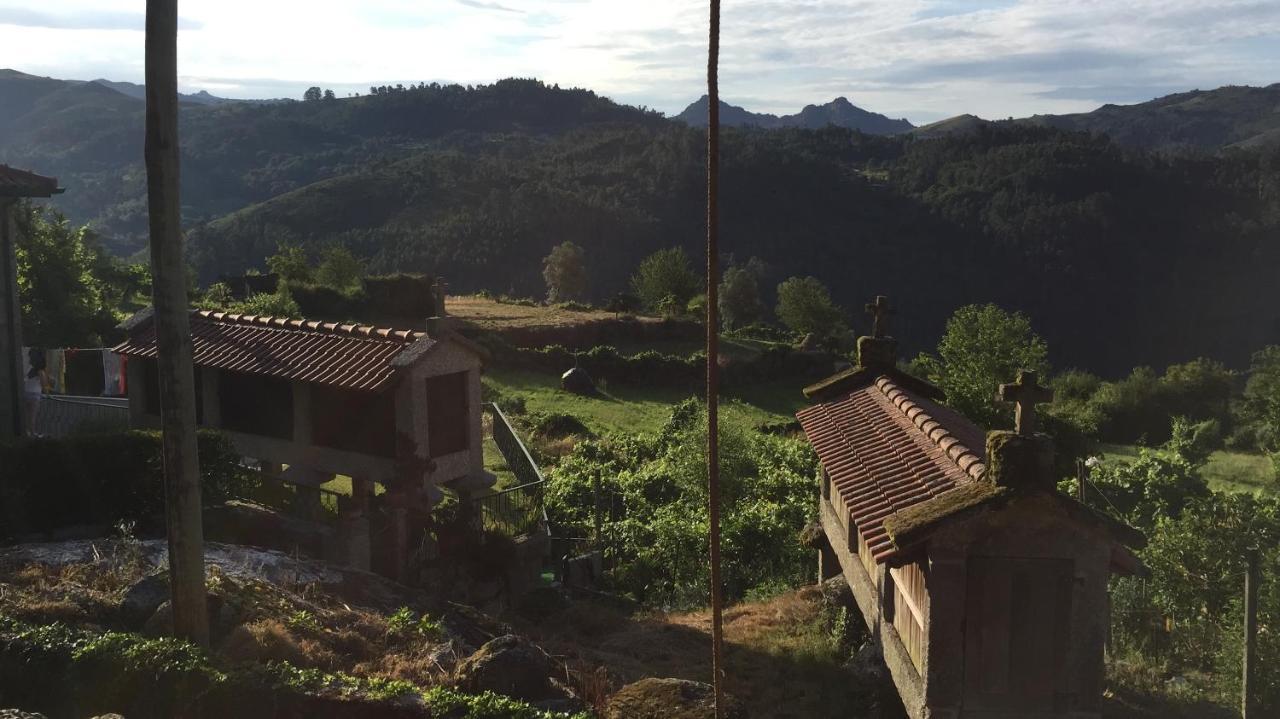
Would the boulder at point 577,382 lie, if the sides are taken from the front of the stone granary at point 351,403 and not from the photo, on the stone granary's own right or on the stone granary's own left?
on the stone granary's own left

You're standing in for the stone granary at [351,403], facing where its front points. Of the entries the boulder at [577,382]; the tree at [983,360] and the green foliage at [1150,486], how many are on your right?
0

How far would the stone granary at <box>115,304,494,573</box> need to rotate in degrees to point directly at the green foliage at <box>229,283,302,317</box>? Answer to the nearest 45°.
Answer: approximately 135° to its left

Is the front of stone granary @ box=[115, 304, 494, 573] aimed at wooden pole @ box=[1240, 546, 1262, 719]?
yes

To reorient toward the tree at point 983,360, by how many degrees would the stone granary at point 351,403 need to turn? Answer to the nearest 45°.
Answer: approximately 90° to its left

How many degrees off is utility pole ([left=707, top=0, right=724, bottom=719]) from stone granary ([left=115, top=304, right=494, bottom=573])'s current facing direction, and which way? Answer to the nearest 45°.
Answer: approximately 45° to its right

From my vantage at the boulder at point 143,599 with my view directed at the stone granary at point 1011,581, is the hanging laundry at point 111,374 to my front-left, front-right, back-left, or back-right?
back-left

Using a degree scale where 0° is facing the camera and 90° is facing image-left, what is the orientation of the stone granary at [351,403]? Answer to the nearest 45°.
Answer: approximately 315°

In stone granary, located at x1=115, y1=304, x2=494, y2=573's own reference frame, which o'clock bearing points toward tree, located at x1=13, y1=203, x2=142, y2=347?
The tree is roughly at 7 o'clock from the stone granary.

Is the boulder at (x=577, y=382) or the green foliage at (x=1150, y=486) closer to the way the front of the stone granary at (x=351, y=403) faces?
the green foliage
